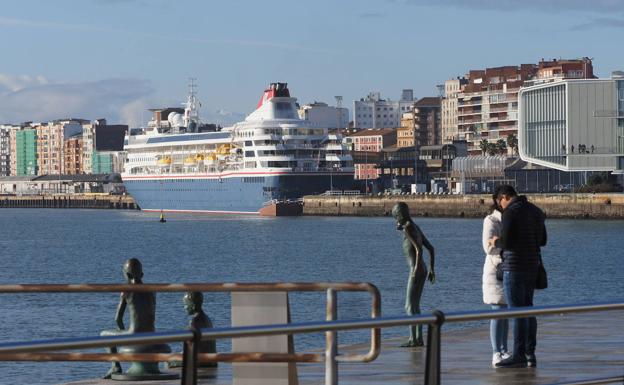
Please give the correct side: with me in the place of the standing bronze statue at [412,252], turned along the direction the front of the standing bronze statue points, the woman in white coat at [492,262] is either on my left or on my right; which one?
on my left

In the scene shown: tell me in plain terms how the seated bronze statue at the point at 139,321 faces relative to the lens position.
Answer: facing away from the viewer and to the left of the viewer

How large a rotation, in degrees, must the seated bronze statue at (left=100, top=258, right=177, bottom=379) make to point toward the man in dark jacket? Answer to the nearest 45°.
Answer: approximately 135° to its right

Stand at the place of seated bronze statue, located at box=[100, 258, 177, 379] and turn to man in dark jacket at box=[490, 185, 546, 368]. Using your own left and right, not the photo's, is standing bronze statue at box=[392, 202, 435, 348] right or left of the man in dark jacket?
left

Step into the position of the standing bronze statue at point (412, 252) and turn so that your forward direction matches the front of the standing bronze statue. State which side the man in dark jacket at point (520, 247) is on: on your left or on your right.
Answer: on your left

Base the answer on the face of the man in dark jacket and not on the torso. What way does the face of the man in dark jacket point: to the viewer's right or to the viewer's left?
to the viewer's left

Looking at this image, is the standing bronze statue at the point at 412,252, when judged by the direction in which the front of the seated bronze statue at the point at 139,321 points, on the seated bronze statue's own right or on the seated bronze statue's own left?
on the seated bronze statue's own right
